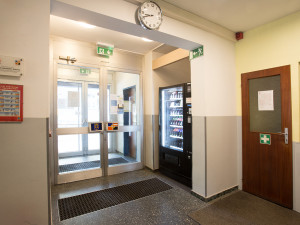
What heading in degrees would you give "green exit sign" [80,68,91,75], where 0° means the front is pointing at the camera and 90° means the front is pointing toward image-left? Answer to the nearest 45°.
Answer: approximately 0°

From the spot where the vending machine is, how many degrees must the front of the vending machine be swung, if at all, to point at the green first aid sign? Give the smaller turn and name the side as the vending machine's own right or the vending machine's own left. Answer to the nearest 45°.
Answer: approximately 90° to the vending machine's own left

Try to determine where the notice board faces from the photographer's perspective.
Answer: facing the viewer

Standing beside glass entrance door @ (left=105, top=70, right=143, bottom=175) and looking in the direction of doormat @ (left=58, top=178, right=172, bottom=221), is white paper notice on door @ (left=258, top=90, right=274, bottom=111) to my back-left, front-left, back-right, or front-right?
front-left

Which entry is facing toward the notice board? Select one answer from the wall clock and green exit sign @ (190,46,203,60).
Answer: the green exit sign

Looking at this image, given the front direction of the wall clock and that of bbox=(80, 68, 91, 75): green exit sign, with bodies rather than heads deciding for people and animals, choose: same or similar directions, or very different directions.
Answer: same or similar directions

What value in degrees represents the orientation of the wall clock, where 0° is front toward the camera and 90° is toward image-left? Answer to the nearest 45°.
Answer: approximately 315°

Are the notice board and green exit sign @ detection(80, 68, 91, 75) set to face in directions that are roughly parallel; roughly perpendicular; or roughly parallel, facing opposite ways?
roughly parallel

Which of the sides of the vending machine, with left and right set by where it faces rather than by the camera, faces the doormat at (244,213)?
left
